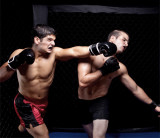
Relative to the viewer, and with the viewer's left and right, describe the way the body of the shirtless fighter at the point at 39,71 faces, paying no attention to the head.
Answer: facing the viewer and to the right of the viewer
